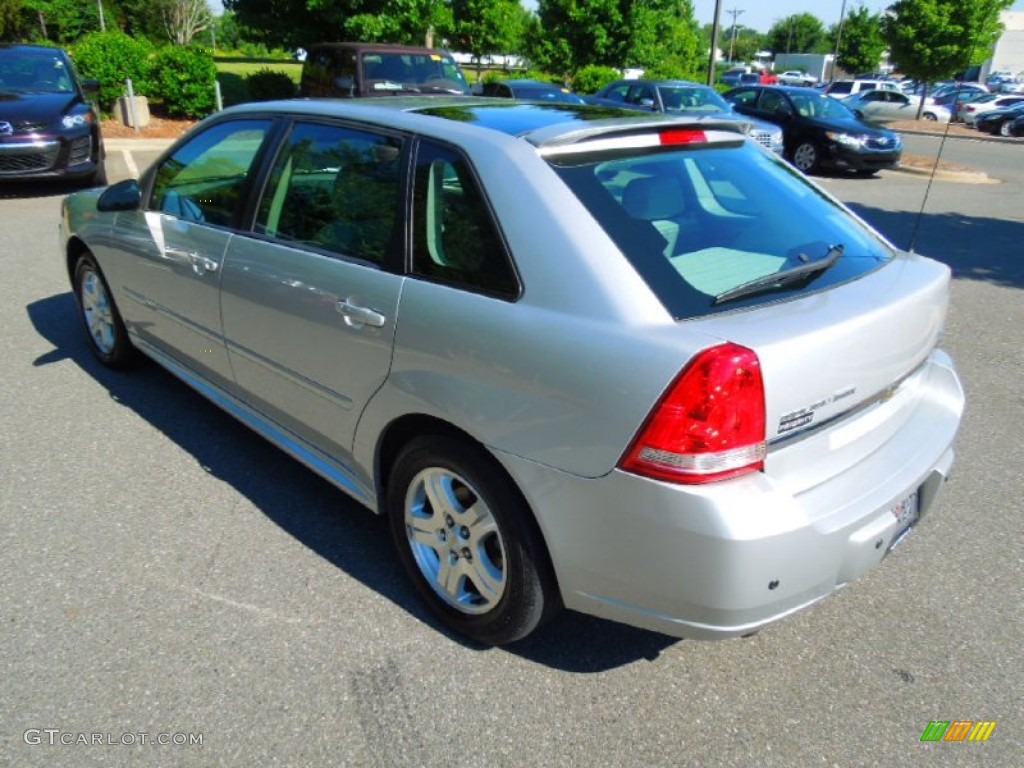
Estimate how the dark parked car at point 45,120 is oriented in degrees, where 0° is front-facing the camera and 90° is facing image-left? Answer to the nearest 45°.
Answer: approximately 0°

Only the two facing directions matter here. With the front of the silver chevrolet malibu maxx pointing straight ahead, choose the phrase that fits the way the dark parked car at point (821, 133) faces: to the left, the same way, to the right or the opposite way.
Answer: the opposite way

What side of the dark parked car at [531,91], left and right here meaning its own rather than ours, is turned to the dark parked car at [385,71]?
right

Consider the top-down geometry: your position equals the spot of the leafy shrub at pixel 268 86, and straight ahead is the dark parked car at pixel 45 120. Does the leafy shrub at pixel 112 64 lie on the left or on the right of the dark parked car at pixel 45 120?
right

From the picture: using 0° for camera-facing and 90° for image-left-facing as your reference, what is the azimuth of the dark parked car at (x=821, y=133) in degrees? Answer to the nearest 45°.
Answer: approximately 315°

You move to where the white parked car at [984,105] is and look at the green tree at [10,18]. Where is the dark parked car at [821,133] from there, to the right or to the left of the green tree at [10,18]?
left

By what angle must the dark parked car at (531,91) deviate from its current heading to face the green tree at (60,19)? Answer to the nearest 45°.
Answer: approximately 180°

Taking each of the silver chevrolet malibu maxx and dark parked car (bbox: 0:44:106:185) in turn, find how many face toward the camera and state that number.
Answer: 1

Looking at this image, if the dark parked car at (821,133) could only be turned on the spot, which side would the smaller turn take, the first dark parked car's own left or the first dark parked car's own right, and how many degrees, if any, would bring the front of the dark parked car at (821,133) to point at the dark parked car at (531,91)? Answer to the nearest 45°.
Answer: approximately 135° to the first dark parked car's own right

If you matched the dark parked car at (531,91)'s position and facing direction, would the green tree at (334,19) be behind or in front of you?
behind

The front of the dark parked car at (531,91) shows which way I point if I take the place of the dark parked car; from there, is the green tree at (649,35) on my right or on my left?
on my left

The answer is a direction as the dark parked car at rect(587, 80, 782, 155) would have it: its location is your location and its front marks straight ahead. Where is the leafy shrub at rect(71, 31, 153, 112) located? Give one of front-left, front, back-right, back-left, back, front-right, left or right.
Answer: back-right

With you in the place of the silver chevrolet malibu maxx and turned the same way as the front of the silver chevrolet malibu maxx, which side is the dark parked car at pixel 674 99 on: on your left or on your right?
on your right

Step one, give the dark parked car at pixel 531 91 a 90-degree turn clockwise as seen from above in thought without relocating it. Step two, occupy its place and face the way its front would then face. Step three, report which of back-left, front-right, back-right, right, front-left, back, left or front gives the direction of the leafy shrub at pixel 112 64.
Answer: front-right
